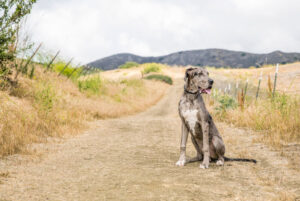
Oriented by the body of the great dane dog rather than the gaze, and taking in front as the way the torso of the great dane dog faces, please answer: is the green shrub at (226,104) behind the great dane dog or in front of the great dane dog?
behind

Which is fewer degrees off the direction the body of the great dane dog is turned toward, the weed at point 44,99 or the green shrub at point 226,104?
the weed

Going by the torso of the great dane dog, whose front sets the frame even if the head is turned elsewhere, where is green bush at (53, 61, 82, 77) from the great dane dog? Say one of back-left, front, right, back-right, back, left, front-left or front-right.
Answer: right

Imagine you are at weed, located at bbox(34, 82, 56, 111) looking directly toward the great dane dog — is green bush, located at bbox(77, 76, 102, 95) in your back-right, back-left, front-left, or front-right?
back-left

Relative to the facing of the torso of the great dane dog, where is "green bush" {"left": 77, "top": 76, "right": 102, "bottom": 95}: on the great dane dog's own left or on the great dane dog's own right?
on the great dane dog's own right

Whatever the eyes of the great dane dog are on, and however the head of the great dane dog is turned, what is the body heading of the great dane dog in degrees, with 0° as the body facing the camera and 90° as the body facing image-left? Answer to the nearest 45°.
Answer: approximately 45°

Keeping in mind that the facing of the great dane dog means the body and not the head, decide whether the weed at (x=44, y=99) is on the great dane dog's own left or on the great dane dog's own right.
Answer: on the great dane dog's own right
